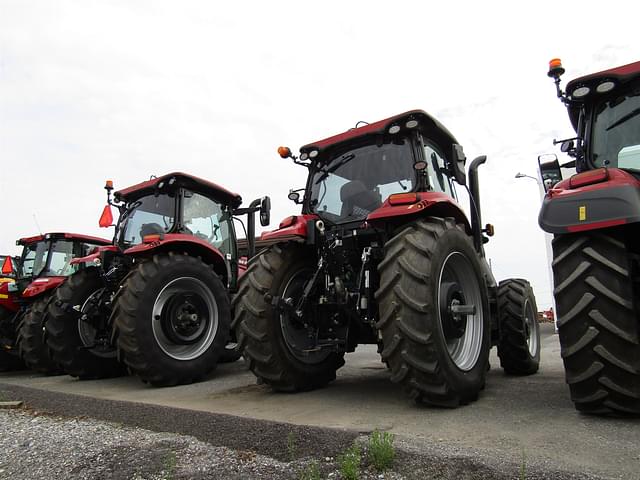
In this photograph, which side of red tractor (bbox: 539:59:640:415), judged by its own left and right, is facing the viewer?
back

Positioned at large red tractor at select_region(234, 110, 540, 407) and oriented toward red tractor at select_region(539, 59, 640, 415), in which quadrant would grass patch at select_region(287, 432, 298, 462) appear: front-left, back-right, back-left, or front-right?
front-right

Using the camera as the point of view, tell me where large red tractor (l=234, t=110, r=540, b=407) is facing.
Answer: facing away from the viewer and to the right of the viewer

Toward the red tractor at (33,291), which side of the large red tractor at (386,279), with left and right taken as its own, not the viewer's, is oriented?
left

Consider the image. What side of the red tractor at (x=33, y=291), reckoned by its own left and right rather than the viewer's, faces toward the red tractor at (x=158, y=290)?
right

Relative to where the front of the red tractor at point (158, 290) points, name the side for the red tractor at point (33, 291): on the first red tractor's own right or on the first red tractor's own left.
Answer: on the first red tractor's own left

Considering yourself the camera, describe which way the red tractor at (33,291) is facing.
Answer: facing away from the viewer and to the right of the viewer

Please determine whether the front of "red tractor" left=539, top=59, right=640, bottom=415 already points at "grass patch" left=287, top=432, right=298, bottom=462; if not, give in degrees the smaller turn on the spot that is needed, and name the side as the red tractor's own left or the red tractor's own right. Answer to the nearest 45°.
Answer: approximately 135° to the red tractor's own left

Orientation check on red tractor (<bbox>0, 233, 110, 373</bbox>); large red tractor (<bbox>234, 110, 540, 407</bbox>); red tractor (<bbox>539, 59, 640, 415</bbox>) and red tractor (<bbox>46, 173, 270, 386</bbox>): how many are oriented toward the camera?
0

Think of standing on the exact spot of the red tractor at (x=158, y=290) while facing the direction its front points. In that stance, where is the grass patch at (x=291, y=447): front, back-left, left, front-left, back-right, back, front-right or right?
back-right

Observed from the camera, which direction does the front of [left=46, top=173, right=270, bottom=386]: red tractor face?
facing away from the viewer and to the right of the viewer

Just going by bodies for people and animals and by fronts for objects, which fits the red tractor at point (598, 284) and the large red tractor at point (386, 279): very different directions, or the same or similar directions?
same or similar directions

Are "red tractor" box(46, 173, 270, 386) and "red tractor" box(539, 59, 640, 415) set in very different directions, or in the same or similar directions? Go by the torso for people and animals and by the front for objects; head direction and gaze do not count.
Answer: same or similar directions

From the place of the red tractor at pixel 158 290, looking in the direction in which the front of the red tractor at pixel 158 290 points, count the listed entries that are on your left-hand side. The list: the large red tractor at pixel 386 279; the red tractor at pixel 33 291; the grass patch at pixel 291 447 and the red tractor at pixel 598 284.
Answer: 1

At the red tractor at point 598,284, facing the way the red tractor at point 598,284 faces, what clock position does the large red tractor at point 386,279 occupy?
The large red tractor is roughly at 10 o'clock from the red tractor.
